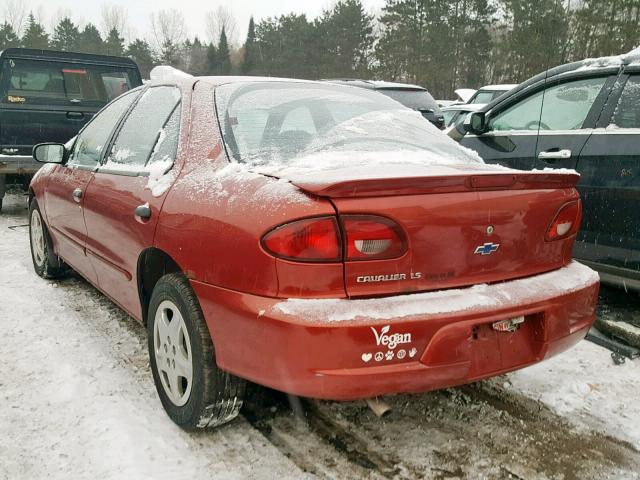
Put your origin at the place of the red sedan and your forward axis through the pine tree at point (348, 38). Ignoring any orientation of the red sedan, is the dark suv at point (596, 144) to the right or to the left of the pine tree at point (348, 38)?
right

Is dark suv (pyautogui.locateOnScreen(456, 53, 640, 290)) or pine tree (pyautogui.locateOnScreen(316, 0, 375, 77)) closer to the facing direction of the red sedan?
the pine tree

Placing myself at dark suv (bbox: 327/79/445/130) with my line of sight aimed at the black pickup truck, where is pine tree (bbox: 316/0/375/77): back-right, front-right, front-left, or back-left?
back-right

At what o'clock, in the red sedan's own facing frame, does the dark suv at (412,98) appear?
The dark suv is roughly at 2 o'clock from the red sedan.

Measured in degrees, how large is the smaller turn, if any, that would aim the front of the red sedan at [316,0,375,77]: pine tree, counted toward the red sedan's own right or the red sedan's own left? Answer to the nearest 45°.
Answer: approximately 45° to the red sedan's own right

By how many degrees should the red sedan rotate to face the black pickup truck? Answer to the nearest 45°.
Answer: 0° — it already faces it

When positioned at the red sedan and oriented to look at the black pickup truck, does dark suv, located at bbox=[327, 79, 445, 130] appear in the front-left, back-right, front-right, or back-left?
front-right

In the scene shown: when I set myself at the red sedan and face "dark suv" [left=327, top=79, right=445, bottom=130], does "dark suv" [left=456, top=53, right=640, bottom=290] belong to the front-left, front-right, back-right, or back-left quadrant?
front-right

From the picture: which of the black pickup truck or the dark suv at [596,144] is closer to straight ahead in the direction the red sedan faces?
the black pickup truck

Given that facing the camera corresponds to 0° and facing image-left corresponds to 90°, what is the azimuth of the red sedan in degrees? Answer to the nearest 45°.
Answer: approximately 135°

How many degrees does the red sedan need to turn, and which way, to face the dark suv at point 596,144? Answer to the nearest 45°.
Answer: approximately 90° to its right
